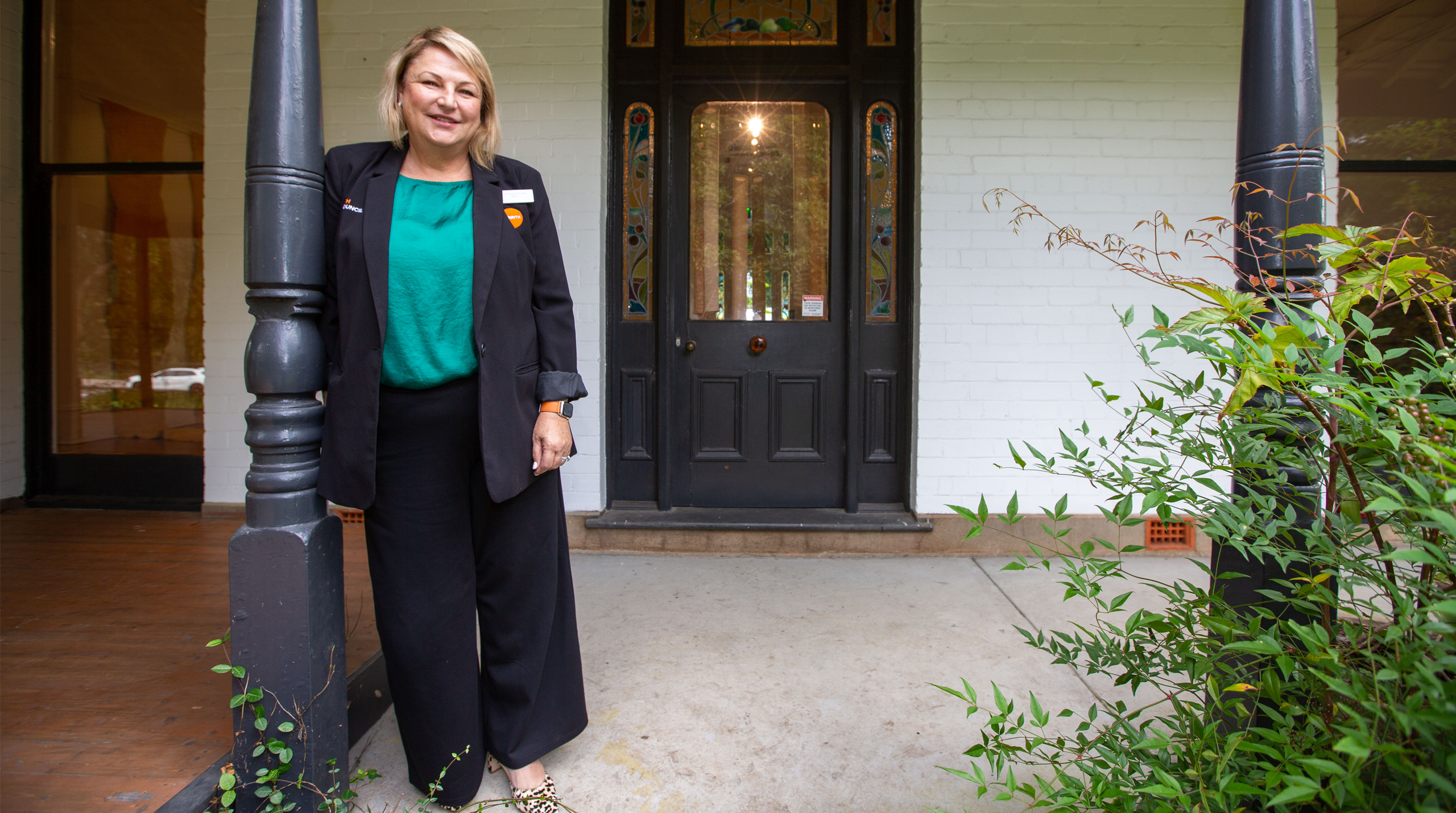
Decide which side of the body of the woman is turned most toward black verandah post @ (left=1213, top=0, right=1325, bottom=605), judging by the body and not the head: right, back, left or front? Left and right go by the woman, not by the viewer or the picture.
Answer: left

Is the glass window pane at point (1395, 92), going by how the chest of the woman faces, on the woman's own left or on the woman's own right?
on the woman's own left

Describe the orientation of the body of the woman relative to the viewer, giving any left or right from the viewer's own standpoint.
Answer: facing the viewer

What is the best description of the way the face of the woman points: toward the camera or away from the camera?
toward the camera

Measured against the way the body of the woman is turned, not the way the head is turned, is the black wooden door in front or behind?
behind

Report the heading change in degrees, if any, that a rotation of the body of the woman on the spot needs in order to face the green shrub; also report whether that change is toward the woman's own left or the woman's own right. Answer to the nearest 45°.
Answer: approximately 45° to the woman's own left

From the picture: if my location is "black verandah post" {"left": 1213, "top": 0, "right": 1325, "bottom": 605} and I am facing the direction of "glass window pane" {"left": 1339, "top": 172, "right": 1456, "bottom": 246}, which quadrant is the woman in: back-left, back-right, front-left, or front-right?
back-left

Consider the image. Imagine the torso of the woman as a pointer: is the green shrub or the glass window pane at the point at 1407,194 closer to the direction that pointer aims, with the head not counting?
the green shrub
